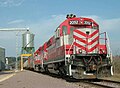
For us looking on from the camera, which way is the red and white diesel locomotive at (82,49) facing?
facing the viewer and to the right of the viewer
